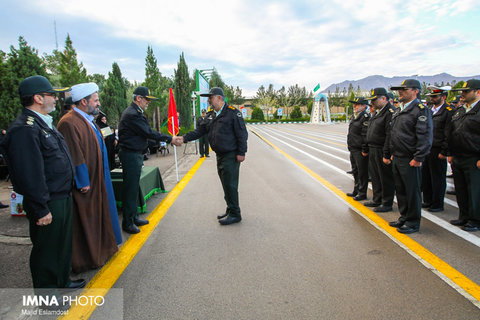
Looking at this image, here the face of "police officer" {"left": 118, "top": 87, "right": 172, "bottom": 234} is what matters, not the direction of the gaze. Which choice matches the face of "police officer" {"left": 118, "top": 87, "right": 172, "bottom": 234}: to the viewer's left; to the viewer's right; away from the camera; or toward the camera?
to the viewer's right

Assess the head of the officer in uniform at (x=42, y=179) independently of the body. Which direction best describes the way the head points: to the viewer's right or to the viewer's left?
to the viewer's right

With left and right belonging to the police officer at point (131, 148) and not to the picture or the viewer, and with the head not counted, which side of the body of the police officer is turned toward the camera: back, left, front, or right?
right

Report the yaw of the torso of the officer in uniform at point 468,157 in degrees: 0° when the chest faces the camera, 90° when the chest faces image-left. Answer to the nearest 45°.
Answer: approximately 45°

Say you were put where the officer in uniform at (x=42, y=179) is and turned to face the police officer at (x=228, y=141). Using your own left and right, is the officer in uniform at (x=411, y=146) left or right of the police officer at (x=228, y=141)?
right

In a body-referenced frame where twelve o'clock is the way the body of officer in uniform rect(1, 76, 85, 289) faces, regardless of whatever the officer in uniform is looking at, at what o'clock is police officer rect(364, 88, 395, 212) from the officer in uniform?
The police officer is roughly at 12 o'clock from the officer in uniform.

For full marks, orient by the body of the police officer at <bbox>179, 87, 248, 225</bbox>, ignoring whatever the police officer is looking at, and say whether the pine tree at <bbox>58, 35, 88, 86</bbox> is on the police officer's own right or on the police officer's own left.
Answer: on the police officer's own right

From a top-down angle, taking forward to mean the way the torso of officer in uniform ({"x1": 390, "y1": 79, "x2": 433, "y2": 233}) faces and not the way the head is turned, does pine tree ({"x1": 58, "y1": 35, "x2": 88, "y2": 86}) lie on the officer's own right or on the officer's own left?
on the officer's own right

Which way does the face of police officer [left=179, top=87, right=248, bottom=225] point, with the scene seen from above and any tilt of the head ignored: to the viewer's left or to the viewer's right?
to the viewer's left
